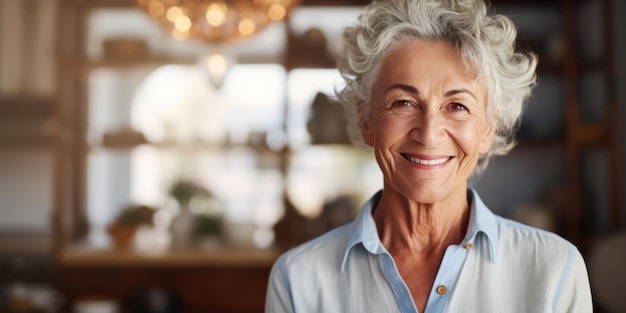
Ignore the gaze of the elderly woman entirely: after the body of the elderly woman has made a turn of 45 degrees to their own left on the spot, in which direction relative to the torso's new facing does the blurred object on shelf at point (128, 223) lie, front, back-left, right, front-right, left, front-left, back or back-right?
back

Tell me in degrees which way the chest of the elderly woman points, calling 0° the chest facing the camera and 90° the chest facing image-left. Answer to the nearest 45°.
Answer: approximately 0°

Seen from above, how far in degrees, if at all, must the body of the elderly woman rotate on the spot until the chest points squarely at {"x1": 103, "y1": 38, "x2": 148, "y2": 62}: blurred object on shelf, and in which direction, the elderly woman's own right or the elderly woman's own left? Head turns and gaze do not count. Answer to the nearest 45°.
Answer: approximately 135° to the elderly woman's own right

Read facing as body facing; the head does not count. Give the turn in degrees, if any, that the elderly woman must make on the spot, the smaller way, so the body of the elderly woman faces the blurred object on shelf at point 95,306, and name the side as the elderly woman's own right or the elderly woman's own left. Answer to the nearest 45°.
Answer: approximately 135° to the elderly woman's own right

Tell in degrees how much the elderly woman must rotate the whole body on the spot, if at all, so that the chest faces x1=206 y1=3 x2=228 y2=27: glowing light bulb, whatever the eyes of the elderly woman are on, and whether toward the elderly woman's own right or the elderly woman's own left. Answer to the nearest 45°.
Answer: approximately 135° to the elderly woman's own right
